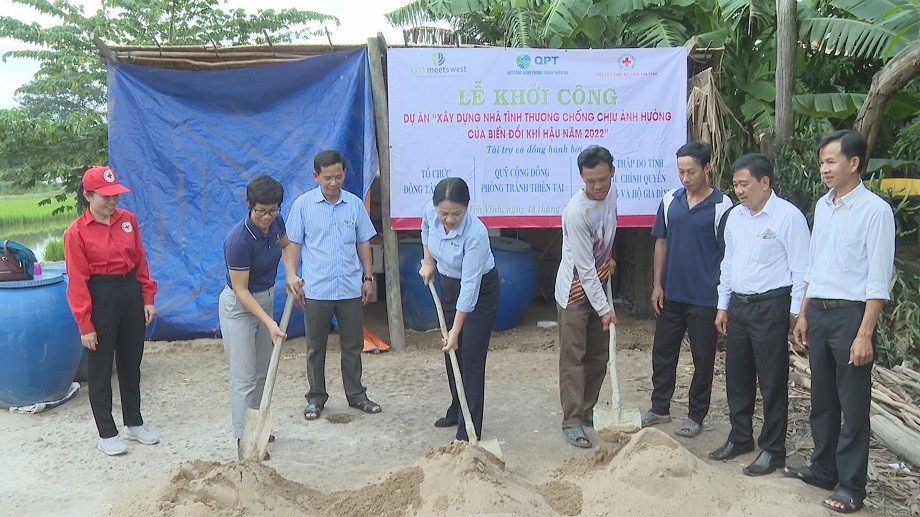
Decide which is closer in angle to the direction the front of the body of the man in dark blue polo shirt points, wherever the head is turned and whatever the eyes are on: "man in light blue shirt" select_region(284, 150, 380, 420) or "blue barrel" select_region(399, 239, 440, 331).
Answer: the man in light blue shirt

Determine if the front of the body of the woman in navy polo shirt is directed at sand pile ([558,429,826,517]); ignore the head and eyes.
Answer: yes

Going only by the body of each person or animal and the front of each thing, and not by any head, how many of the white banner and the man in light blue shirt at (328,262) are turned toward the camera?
2

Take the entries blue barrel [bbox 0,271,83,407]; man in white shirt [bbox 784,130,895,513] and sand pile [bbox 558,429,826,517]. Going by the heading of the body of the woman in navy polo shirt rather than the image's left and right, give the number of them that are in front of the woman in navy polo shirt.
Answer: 2

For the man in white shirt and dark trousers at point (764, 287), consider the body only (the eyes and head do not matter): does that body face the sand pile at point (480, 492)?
yes

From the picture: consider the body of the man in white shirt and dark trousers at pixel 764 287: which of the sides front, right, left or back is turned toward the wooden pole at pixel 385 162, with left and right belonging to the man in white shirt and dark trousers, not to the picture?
right

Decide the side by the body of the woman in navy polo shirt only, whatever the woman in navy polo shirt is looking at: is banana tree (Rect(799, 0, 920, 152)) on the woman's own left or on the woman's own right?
on the woman's own left

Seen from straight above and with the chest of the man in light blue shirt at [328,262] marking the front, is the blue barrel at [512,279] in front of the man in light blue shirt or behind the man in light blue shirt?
behind

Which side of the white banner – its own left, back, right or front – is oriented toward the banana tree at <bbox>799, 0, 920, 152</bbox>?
left

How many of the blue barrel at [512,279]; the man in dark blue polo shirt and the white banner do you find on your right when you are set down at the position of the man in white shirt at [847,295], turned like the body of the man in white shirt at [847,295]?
3

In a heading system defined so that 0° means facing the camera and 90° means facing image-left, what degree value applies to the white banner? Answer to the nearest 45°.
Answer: approximately 0°

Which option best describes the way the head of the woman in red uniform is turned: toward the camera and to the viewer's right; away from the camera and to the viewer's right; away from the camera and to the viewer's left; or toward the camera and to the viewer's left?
toward the camera and to the viewer's right

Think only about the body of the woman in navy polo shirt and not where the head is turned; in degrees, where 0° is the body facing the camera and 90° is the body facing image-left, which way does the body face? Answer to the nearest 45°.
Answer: approximately 315°
